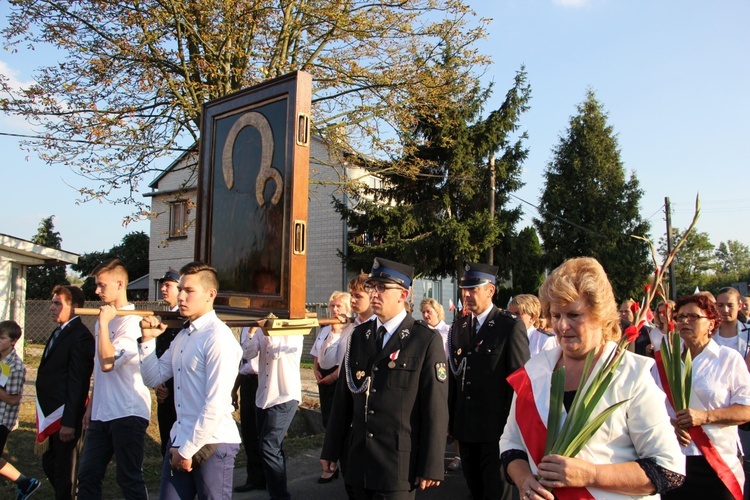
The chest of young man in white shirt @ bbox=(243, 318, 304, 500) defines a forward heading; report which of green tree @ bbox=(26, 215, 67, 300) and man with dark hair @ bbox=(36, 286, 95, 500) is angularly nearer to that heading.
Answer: the man with dark hair

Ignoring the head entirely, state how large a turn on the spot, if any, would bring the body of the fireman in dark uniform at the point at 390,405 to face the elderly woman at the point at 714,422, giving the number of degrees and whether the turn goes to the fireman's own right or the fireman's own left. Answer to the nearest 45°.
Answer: approximately 135° to the fireman's own left

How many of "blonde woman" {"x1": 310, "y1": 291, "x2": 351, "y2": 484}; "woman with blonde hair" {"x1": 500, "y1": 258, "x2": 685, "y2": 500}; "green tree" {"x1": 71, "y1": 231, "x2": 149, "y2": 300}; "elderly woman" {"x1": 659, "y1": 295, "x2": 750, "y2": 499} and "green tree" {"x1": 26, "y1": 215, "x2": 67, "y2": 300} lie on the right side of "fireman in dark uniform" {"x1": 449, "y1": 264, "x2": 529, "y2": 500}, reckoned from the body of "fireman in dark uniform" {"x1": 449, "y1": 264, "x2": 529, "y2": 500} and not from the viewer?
3

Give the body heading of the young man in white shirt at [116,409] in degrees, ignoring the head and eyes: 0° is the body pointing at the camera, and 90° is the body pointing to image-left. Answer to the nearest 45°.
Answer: approximately 45°

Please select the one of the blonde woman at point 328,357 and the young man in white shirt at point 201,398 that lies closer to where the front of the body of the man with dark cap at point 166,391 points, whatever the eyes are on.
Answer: the young man in white shirt

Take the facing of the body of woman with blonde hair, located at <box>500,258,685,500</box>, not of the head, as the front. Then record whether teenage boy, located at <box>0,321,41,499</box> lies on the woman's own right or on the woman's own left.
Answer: on the woman's own right

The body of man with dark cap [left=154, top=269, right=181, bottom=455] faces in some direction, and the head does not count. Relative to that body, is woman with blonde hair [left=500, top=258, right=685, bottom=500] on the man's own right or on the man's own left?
on the man's own left

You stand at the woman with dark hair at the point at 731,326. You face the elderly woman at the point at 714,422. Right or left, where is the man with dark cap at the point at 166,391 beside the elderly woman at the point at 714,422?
right

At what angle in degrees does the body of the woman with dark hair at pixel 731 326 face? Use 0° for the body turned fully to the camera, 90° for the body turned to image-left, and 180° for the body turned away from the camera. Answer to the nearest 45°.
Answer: approximately 45°
